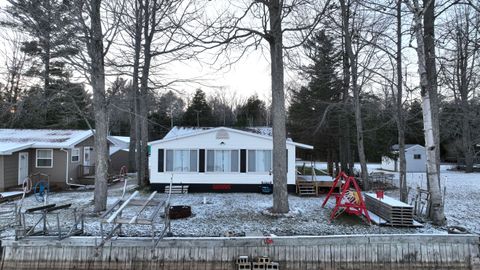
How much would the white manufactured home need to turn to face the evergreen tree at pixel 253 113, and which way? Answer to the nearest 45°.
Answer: approximately 180°

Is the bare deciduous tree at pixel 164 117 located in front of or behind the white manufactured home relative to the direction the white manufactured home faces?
behind

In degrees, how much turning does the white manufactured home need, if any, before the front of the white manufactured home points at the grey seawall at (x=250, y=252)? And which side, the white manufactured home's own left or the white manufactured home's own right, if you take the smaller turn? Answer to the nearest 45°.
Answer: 0° — it already faces it

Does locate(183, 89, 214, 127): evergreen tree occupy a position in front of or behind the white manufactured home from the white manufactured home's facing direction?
behind

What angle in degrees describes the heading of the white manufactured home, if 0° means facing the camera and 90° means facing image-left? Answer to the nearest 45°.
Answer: approximately 0°

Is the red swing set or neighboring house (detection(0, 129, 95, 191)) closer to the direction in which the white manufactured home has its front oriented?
the red swing set

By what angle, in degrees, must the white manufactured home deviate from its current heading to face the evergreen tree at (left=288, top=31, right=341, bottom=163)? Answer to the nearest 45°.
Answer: approximately 135° to its left
